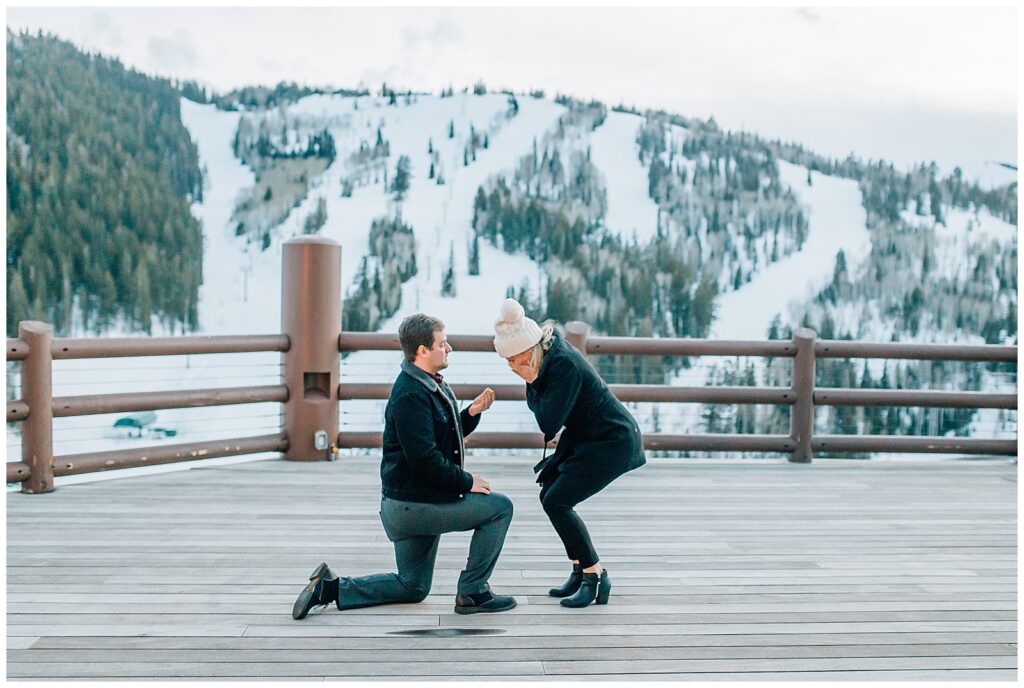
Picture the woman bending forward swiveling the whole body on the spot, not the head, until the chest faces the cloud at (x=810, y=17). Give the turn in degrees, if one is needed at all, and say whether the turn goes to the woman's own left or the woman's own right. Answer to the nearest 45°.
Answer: approximately 90° to the woman's own right

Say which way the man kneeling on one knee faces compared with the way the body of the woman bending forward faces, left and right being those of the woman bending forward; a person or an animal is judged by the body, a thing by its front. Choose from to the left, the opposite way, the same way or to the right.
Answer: the opposite way

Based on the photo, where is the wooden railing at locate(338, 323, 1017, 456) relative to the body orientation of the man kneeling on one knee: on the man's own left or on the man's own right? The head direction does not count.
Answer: on the man's own left

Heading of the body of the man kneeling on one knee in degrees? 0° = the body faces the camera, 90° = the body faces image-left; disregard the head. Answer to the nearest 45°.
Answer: approximately 270°

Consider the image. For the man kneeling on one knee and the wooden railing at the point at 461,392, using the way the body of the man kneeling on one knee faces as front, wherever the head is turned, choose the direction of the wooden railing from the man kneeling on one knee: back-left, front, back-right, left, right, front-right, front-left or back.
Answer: left

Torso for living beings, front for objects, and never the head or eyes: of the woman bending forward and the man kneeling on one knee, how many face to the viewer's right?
1

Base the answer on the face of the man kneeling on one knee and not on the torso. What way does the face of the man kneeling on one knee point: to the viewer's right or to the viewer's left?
to the viewer's right

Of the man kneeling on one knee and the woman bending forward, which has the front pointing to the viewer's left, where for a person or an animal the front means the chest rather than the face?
the woman bending forward

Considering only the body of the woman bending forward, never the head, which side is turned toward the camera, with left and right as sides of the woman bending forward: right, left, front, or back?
left
